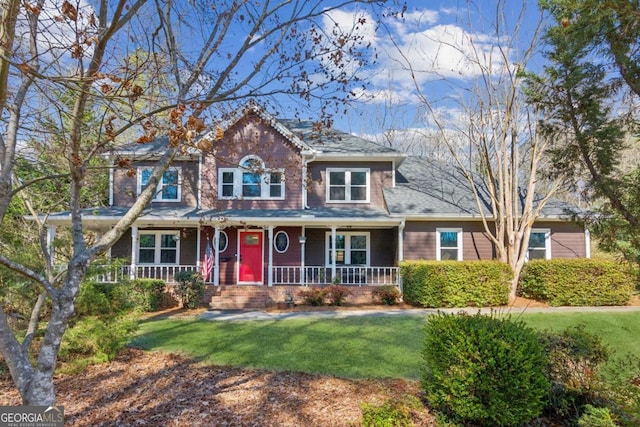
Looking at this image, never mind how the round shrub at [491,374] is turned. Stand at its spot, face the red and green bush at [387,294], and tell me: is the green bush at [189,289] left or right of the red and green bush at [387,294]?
left

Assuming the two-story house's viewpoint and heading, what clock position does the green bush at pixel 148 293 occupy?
The green bush is roughly at 2 o'clock from the two-story house.

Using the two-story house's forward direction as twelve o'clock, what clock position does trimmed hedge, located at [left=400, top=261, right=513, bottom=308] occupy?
The trimmed hedge is roughly at 10 o'clock from the two-story house.

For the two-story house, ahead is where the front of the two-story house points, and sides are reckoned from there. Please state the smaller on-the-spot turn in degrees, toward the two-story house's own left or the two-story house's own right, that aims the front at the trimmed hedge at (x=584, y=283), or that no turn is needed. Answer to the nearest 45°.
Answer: approximately 90° to the two-story house's own left

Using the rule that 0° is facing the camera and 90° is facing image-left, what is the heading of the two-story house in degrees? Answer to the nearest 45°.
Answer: approximately 0°

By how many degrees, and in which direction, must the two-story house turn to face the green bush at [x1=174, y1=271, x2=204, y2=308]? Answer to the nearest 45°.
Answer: approximately 45° to its right

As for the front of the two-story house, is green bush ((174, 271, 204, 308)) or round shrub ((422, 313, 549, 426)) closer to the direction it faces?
the round shrub

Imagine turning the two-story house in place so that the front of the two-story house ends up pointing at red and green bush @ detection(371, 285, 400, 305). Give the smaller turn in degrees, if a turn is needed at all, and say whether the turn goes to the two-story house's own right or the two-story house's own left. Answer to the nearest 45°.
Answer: approximately 45° to the two-story house's own left

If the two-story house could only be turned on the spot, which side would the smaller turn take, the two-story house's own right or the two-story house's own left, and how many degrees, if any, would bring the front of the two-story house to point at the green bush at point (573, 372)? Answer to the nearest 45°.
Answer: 0° — it already faces it

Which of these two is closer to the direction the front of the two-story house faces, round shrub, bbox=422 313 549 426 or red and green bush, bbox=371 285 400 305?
the round shrub

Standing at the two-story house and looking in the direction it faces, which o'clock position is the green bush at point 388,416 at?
The green bush is roughly at 12 o'clock from the two-story house.
